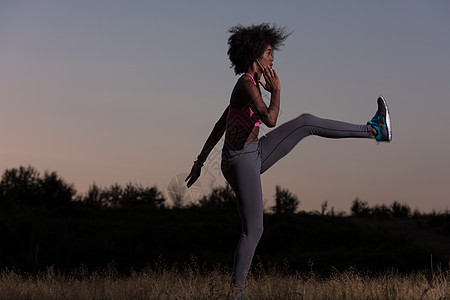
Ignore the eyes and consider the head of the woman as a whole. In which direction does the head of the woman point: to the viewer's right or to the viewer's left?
to the viewer's right

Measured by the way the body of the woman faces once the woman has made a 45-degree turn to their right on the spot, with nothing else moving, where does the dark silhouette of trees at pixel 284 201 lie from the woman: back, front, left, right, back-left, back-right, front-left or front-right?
back-left

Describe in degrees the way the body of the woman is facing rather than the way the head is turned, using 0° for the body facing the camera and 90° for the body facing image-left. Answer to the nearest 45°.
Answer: approximately 270°
